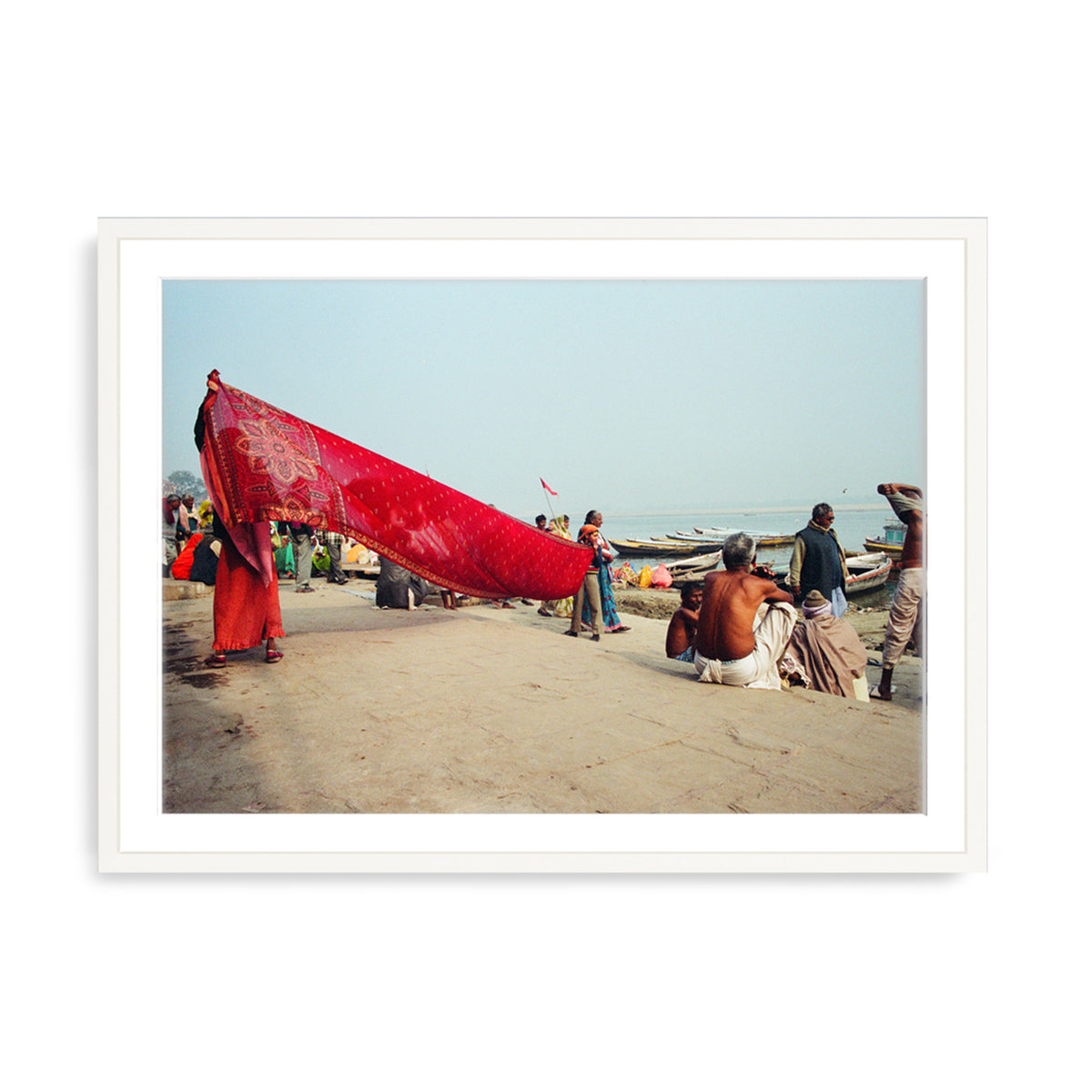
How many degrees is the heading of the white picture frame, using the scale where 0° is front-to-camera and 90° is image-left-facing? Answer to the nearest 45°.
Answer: approximately 0°
